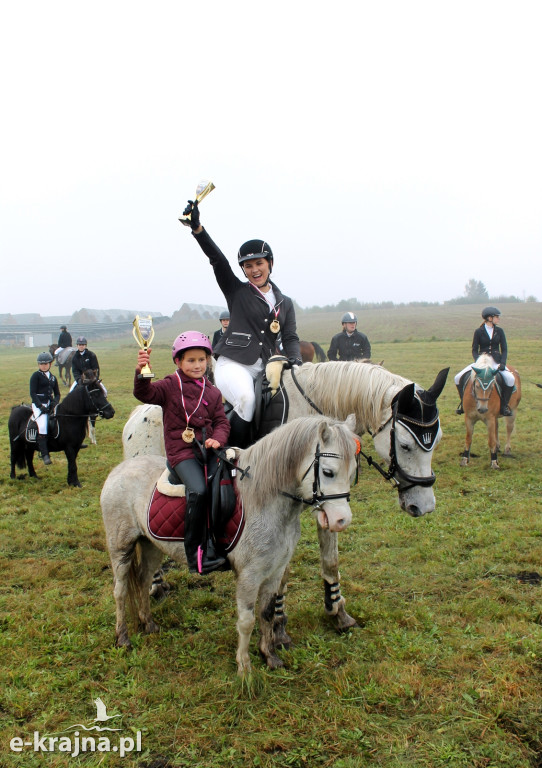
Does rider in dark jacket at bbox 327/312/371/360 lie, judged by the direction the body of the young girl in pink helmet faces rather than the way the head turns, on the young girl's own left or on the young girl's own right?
on the young girl's own left

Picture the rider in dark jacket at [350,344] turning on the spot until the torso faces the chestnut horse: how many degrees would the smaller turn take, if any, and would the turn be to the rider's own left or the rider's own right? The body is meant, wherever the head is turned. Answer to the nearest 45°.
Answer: approximately 45° to the rider's own left

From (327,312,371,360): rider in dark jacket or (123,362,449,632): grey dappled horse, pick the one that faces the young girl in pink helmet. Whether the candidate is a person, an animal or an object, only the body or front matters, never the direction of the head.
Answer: the rider in dark jacket

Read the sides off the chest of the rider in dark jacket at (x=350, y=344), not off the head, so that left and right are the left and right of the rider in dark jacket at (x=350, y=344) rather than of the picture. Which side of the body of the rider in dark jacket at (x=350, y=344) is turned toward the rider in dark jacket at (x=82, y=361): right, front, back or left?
right

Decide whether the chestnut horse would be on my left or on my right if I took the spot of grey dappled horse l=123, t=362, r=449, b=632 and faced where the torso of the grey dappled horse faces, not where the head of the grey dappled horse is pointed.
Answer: on my left

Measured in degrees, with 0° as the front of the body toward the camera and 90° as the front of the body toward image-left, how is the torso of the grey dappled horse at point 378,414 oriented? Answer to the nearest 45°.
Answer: approximately 315°

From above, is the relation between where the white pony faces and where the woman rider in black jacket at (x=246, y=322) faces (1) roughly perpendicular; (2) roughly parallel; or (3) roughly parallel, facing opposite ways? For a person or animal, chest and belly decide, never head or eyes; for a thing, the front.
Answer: roughly parallel

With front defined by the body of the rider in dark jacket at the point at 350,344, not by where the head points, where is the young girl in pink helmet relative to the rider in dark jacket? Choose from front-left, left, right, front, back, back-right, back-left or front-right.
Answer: front

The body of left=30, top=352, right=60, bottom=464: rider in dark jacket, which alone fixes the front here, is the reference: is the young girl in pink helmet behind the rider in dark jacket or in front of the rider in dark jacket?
in front

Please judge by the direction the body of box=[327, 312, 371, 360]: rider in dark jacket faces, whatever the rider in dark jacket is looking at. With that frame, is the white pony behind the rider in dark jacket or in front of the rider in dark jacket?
in front

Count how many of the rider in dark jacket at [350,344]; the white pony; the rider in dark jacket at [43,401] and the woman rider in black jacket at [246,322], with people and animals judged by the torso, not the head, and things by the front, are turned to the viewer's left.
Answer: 0

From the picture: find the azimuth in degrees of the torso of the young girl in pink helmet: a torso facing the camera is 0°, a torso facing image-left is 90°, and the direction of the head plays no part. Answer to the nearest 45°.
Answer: approximately 315°

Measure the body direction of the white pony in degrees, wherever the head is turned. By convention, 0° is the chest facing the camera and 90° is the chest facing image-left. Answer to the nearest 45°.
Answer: approximately 315°
